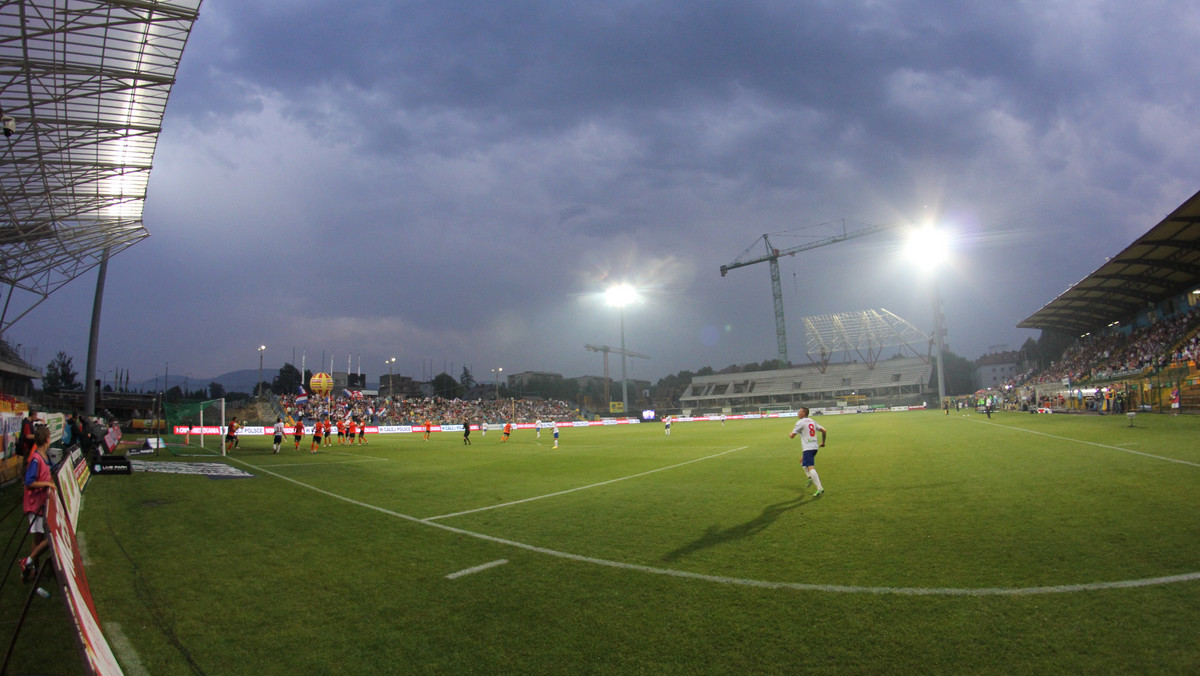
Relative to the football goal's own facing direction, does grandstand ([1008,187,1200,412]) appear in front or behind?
in front

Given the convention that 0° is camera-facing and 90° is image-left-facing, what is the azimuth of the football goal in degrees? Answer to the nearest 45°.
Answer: approximately 270°
